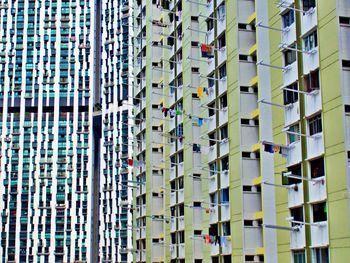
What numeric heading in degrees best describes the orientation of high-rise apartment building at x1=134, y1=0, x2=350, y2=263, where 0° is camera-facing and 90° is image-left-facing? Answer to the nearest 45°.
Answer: approximately 45°
